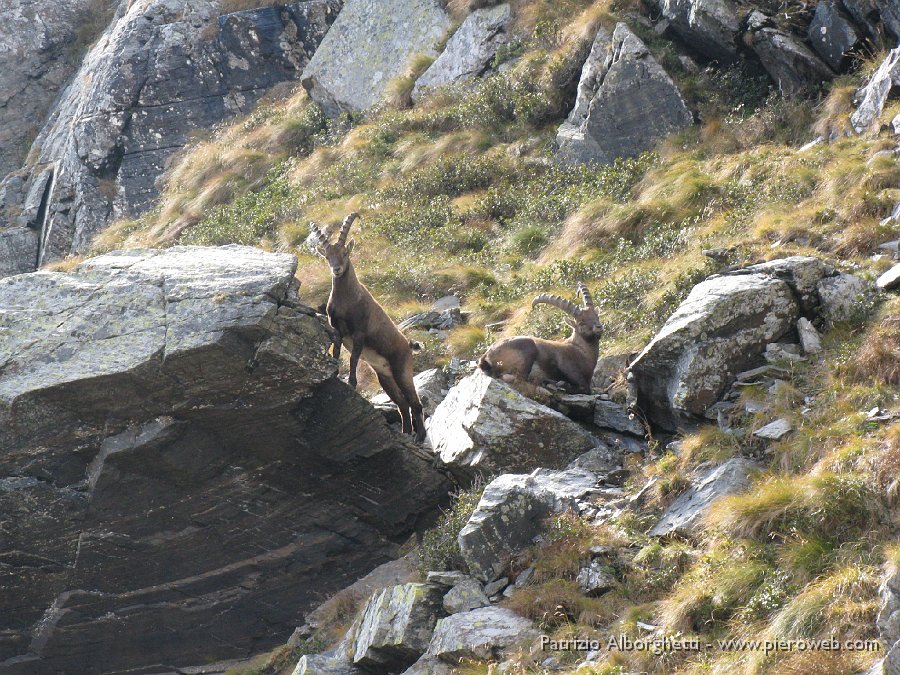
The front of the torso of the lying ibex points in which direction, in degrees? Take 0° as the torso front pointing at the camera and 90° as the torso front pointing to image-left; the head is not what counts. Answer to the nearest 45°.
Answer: approximately 270°

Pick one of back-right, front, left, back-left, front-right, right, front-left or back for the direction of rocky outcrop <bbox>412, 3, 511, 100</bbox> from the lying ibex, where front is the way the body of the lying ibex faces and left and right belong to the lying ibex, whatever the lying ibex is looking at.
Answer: left

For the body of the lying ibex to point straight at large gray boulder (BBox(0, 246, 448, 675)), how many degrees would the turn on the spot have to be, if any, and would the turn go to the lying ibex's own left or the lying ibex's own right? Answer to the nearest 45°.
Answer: approximately 135° to the lying ibex's own right

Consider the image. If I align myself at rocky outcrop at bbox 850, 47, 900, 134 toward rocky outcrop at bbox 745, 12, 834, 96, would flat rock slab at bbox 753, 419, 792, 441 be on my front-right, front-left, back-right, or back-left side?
back-left

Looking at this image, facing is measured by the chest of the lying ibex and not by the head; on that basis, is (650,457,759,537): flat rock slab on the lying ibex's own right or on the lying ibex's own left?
on the lying ibex's own right

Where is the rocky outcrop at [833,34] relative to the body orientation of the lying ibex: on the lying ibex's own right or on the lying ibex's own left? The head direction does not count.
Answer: on the lying ibex's own left

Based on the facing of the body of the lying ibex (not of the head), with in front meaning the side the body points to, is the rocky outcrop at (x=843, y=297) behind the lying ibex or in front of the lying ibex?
in front

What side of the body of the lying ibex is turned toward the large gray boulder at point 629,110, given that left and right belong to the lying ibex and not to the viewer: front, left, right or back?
left

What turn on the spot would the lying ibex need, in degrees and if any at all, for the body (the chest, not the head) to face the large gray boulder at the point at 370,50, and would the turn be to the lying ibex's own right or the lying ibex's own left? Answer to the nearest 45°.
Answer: approximately 90° to the lying ibex's own left

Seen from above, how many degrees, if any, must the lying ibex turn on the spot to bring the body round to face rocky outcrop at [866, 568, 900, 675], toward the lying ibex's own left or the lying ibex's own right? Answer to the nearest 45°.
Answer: approximately 90° to the lying ibex's own right

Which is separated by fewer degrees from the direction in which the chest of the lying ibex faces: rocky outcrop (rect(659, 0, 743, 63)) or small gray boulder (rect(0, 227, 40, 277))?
the rocky outcrop
